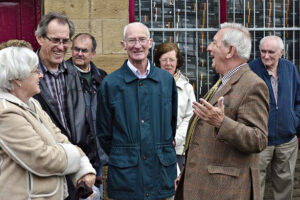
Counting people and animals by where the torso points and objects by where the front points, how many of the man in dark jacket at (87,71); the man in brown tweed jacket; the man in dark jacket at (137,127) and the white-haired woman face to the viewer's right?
1

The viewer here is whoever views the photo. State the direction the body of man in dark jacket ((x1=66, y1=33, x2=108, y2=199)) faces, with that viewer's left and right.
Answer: facing the viewer and to the left of the viewer

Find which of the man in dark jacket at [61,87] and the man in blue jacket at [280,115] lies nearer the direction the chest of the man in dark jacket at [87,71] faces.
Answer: the man in dark jacket

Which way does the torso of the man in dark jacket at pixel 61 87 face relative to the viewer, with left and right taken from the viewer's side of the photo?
facing the viewer and to the right of the viewer

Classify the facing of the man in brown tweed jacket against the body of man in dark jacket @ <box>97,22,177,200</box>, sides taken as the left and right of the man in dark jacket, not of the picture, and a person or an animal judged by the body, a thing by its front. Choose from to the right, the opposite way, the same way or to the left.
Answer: to the right

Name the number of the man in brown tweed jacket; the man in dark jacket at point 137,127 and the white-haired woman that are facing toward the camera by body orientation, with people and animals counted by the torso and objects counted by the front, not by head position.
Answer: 1

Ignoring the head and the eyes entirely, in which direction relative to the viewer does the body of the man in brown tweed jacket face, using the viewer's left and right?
facing to the left of the viewer

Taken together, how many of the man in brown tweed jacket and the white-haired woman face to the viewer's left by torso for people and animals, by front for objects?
1

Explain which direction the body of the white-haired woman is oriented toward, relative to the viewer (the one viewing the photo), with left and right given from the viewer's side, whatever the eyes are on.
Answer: facing to the right of the viewer

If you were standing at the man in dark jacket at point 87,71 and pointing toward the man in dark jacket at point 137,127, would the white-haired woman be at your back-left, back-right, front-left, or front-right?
front-right

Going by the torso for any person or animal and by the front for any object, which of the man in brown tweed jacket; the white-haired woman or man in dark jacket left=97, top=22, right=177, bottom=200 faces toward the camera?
the man in dark jacket

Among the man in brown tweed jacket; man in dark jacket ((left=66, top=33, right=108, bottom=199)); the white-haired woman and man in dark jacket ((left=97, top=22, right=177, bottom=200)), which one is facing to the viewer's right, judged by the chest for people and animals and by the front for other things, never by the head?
the white-haired woman

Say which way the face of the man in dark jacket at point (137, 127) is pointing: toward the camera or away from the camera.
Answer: toward the camera

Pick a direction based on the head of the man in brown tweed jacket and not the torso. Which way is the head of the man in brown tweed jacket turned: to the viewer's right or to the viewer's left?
to the viewer's left

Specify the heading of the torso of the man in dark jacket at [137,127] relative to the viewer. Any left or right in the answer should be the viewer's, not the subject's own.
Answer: facing the viewer

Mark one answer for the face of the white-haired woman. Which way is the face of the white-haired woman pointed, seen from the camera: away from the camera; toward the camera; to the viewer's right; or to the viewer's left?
to the viewer's right
